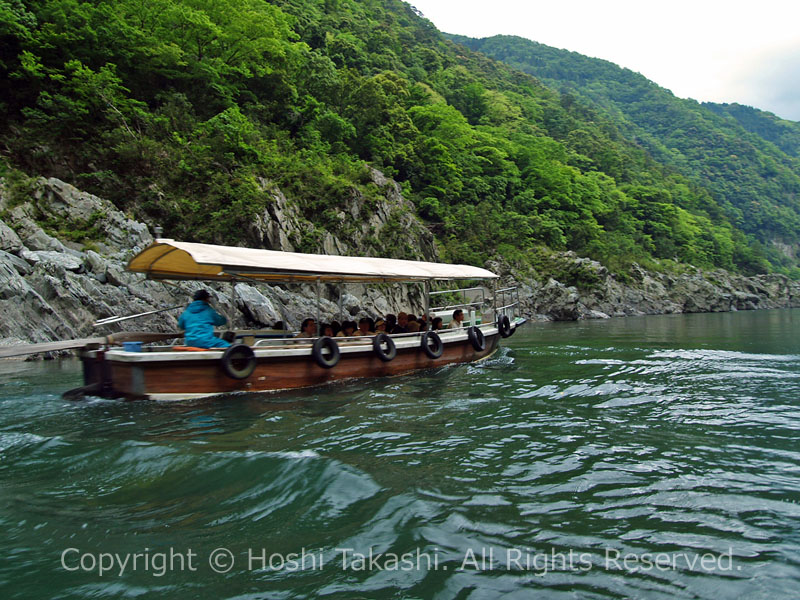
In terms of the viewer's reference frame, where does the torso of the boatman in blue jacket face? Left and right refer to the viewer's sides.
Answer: facing away from the viewer and to the right of the viewer

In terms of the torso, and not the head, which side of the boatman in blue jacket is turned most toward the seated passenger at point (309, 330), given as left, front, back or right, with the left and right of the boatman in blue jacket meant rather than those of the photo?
front

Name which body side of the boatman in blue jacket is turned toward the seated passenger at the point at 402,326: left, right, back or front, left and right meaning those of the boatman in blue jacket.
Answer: front

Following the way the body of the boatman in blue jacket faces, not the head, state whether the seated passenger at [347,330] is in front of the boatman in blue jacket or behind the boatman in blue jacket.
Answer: in front
